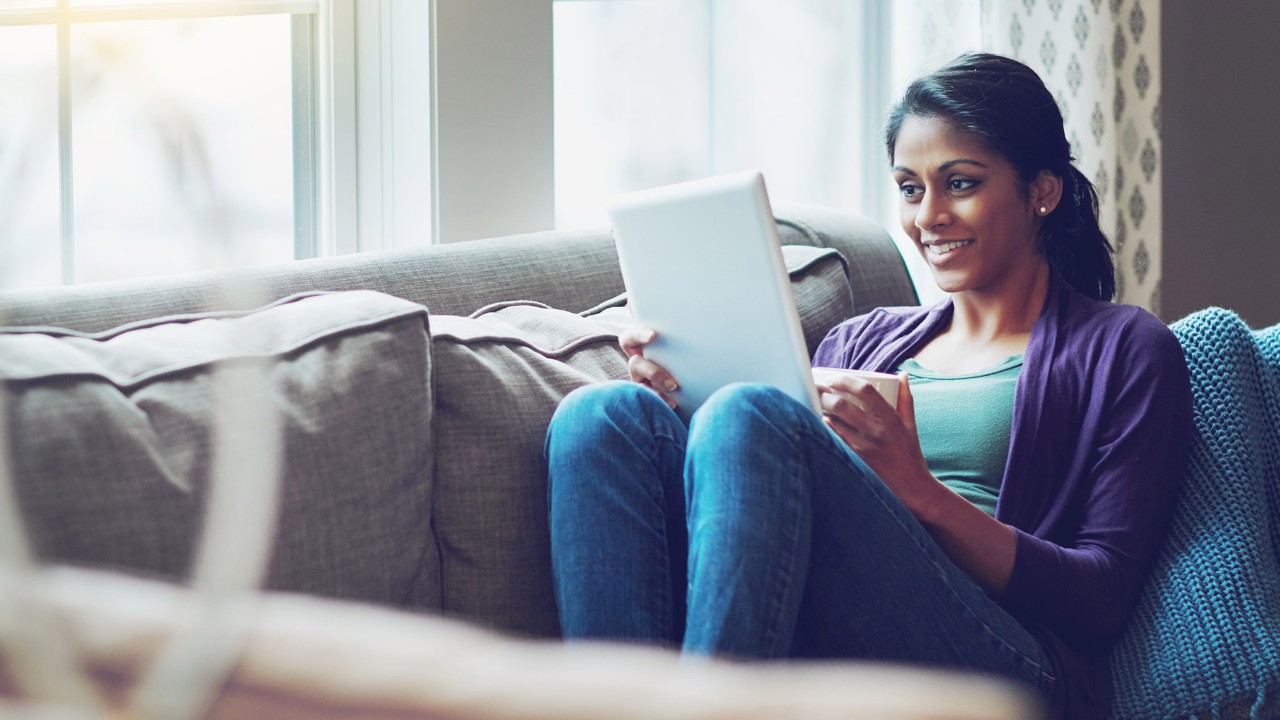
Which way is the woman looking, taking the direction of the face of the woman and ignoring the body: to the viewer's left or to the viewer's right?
to the viewer's left

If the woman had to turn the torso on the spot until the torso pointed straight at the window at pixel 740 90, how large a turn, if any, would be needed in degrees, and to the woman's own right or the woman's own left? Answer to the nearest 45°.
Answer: approximately 135° to the woman's own right

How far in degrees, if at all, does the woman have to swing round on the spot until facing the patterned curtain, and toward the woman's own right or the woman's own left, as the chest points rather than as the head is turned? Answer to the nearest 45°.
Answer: approximately 135° to the woman's own right

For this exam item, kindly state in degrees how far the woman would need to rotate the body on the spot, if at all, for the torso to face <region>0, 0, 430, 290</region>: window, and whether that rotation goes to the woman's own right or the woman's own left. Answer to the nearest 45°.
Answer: approximately 90° to the woman's own right

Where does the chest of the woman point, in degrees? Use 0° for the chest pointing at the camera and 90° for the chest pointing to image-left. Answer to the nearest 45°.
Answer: approximately 45°
